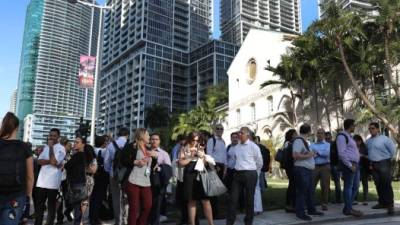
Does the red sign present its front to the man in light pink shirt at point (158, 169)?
yes

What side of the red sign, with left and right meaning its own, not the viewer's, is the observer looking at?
front

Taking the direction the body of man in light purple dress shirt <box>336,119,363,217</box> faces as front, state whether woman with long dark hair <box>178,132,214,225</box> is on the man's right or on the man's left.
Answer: on the man's right

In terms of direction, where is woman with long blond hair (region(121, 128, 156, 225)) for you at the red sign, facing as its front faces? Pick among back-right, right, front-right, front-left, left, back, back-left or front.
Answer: front

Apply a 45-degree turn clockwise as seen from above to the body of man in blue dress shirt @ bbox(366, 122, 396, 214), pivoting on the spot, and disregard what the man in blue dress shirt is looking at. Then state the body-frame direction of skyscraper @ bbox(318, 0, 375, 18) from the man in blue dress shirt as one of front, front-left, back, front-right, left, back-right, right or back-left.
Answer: right

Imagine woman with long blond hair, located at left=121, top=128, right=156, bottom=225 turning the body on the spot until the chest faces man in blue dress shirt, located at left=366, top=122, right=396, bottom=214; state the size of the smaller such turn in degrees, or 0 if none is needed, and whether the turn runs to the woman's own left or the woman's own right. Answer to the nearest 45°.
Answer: approximately 45° to the woman's own left

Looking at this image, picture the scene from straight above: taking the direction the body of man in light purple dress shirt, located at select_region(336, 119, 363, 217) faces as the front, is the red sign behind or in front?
behind

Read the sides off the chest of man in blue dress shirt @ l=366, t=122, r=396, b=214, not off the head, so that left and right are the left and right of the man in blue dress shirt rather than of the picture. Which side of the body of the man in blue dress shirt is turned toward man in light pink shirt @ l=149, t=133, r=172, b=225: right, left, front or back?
front

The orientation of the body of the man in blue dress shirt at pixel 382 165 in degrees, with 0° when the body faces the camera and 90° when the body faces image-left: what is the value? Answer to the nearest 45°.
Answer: approximately 45°
